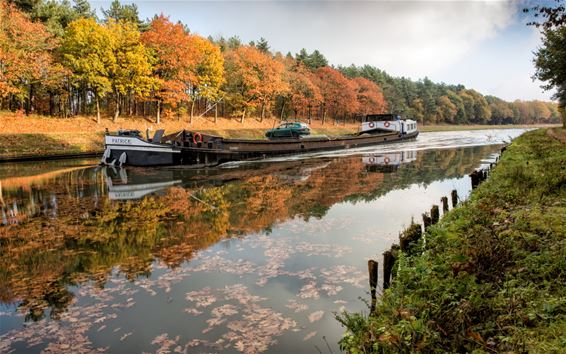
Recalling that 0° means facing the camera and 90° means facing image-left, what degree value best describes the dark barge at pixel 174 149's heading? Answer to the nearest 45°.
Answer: approximately 45°

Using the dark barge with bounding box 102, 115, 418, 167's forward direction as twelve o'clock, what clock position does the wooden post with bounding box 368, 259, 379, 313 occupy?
The wooden post is roughly at 10 o'clock from the dark barge.

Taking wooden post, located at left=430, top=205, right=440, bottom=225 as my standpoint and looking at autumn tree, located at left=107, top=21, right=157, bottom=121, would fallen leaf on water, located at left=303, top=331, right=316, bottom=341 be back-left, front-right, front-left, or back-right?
back-left

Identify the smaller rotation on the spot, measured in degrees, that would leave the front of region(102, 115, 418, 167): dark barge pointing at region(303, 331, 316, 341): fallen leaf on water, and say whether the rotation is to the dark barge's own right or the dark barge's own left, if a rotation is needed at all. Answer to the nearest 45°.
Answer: approximately 45° to the dark barge's own left
